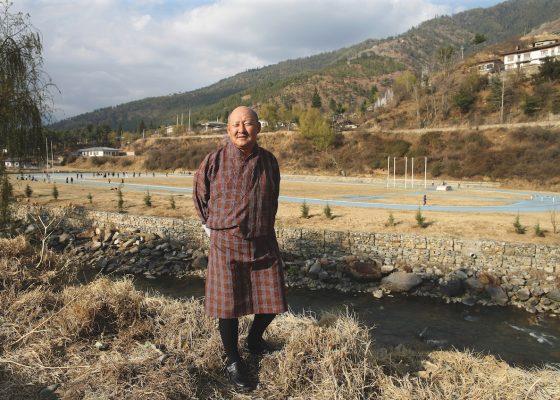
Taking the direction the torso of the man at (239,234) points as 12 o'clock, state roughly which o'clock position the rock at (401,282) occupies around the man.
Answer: The rock is roughly at 7 o'clock from the man.

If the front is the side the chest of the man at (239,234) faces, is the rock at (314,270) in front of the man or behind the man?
behind

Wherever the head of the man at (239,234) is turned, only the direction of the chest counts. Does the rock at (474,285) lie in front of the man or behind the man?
behind

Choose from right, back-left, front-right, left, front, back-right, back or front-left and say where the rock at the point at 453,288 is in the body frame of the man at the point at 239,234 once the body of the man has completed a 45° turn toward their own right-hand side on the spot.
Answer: back

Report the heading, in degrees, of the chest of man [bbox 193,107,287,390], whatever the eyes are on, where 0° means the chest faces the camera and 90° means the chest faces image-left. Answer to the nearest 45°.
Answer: approximately 0°

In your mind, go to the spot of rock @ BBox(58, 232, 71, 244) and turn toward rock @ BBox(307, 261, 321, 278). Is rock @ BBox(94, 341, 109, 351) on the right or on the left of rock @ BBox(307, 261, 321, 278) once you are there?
right

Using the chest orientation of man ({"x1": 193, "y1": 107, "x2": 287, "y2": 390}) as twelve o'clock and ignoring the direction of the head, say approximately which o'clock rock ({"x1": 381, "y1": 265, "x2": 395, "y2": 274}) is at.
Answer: The rock is roughly at 7 o'clock from the man.

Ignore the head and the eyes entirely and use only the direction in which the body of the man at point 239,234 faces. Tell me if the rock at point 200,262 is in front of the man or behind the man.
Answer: behind
